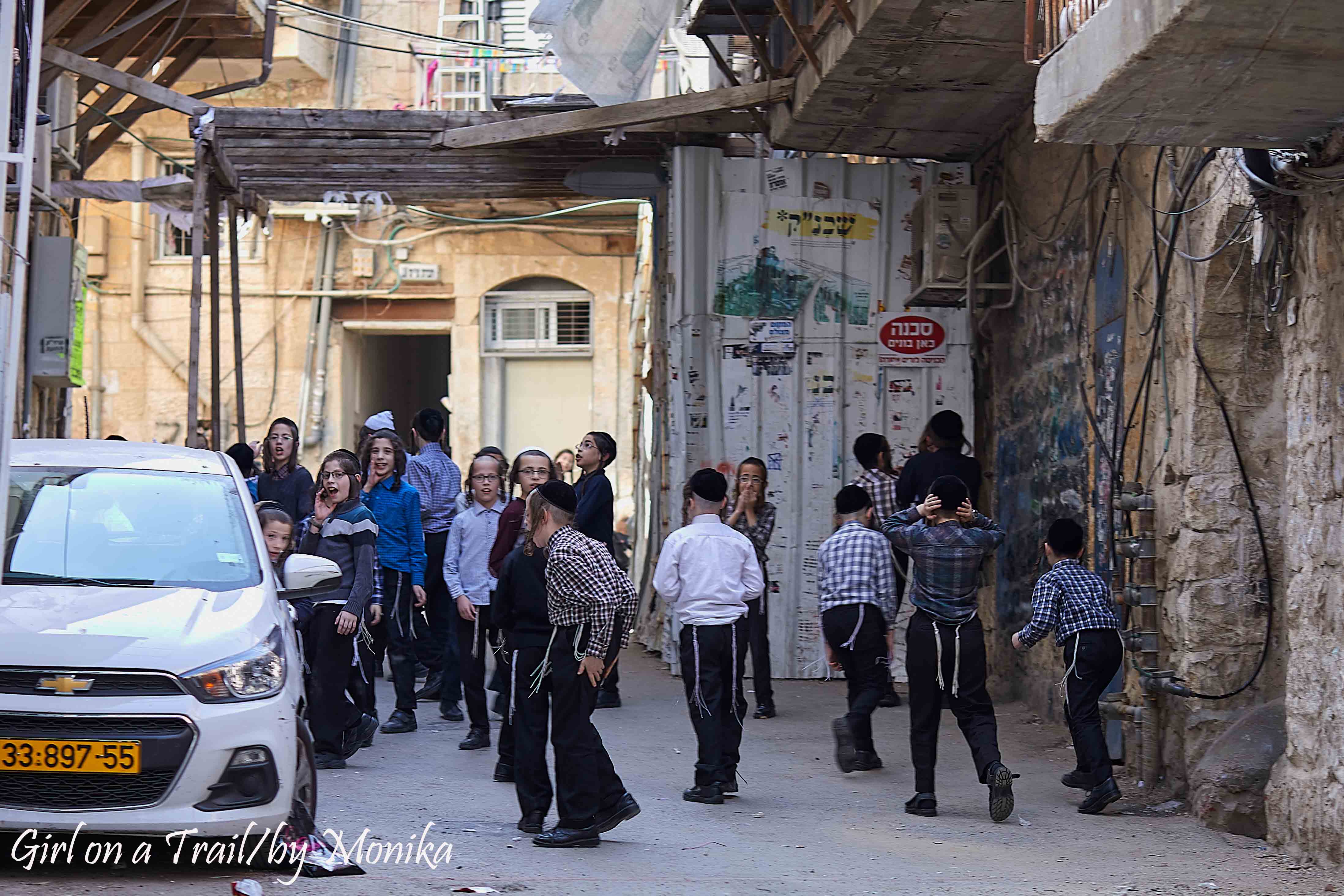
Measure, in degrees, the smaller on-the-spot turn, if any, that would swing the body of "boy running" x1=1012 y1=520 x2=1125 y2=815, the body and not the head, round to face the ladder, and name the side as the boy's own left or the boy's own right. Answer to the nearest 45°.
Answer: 0° — they already face it

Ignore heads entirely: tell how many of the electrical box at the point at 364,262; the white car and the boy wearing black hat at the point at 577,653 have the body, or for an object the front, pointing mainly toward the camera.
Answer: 2

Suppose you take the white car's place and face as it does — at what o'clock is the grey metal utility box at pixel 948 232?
The grey metal utility box is roughly at 8 o'clock from the white car.

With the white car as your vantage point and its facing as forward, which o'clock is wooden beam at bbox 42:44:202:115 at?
The wooden beam is roughly at 6 o'clock from the white car.

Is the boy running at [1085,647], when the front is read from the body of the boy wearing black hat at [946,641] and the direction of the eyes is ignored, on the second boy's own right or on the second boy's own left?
on the second boy's own right

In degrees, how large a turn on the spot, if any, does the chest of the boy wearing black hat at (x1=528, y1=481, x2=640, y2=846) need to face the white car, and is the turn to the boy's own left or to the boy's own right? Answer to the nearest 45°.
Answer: approximately 45° to the boy's own left

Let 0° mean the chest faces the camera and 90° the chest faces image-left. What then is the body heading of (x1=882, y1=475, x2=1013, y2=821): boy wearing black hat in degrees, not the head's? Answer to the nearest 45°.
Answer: approximately 180°

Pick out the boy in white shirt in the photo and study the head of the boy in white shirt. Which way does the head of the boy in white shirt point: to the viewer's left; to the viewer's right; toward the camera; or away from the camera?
away from the camera

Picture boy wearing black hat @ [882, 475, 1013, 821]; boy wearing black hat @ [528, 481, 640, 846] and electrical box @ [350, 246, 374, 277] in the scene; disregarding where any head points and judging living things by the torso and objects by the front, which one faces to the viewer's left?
boy wearing black hat @ [528, 481, 640, 846]

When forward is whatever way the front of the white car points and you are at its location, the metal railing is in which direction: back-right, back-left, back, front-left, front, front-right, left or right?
left
